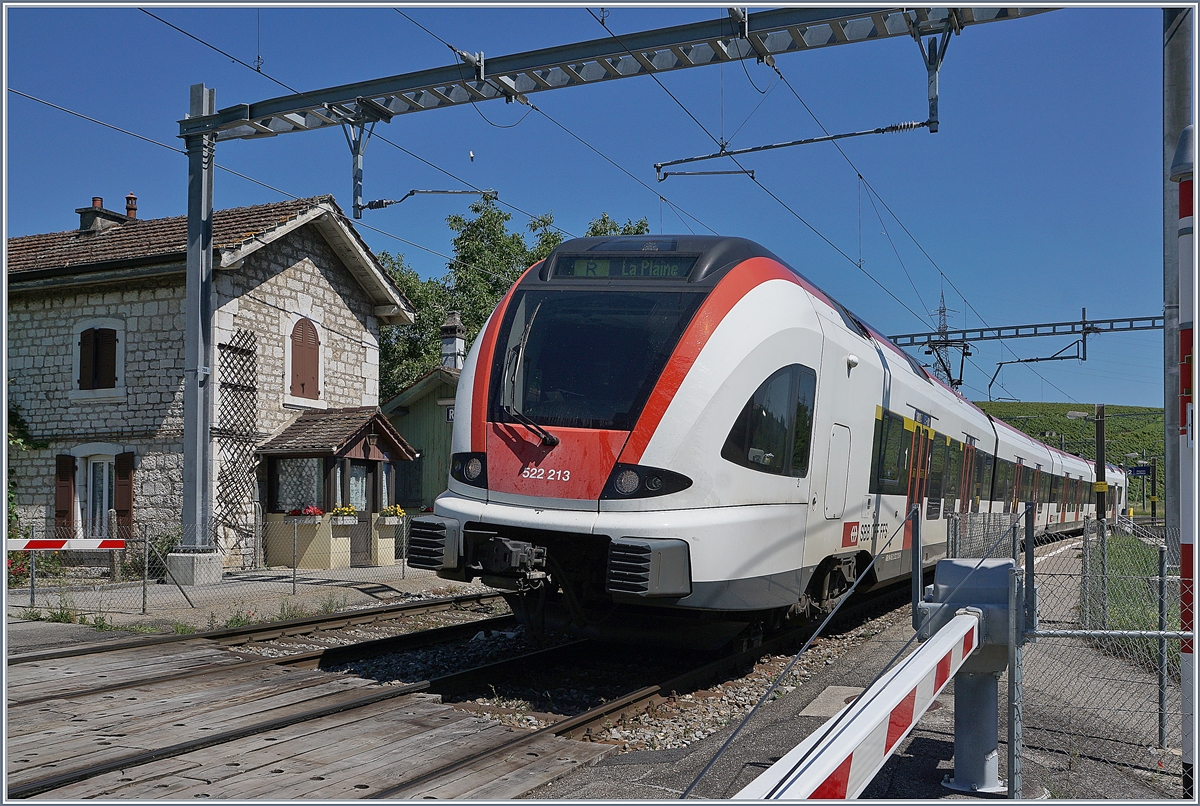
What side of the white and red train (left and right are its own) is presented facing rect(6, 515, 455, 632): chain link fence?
front

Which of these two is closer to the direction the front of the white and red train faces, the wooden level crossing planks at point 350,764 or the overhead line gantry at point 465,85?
the wooden level crossing planks

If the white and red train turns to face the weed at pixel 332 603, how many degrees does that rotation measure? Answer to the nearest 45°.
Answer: approximately 90° to its right

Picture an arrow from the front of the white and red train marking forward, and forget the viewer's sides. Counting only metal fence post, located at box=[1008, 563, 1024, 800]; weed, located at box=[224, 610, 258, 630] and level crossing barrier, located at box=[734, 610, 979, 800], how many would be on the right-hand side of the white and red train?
1

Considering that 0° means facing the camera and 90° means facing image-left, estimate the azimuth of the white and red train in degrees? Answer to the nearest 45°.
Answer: approximately 45°

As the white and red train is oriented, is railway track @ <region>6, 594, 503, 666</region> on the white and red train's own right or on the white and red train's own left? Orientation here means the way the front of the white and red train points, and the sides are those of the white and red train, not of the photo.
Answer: on the white and red train's own right

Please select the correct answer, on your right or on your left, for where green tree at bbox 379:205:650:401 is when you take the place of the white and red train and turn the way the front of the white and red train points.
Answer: on your right

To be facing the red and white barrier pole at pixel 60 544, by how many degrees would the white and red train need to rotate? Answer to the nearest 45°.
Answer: approximately 90° to its right

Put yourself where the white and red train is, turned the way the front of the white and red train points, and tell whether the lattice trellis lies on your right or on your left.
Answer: on your right

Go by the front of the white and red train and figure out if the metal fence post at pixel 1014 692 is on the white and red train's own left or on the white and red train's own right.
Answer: on the white and red train's own left

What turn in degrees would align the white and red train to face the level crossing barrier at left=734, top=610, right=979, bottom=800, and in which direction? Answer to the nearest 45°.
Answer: approximately 45° to its left

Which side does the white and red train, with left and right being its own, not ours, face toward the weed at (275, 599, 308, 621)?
front
